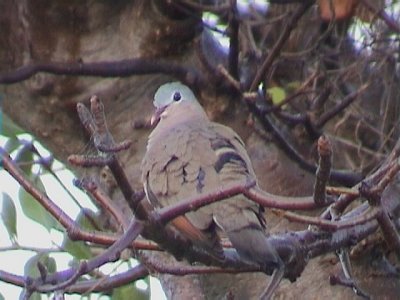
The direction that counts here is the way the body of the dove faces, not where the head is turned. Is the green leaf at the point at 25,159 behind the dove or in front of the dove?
in front

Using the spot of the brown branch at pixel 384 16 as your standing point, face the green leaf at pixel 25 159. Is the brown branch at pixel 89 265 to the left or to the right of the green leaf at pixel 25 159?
left

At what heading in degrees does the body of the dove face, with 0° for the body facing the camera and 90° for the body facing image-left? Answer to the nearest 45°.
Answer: approximately 135°

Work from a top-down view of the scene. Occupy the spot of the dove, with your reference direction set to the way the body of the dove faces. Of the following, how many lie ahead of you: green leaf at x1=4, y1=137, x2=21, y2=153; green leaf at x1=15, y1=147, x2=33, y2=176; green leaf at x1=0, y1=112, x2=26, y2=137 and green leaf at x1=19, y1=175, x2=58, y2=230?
4

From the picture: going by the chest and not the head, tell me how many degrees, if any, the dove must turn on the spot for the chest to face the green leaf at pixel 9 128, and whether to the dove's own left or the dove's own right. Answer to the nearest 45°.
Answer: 0° — it already faces it
